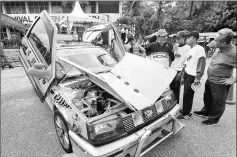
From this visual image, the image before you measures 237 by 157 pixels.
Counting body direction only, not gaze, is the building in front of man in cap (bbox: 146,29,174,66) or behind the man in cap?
behind

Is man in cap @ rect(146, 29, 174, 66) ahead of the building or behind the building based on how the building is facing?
ahead

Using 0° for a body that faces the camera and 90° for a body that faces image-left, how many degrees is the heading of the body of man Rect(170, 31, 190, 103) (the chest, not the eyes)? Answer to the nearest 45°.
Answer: approximately 45°

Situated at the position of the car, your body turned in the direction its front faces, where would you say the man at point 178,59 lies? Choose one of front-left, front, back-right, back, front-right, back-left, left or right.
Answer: left

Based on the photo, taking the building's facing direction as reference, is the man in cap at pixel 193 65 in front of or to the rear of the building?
in front

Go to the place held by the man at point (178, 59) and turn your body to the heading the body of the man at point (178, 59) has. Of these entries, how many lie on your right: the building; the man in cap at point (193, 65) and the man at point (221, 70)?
1

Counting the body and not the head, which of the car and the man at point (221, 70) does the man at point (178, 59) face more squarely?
the car

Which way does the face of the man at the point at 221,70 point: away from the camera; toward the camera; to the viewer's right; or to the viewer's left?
to the viewer's left

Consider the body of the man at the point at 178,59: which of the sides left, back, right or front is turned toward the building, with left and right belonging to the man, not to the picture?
right

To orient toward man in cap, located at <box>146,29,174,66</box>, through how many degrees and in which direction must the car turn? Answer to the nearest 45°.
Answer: approximately 90° to its left

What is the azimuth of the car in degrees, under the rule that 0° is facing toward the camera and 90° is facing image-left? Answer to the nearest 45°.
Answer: approximately 315°

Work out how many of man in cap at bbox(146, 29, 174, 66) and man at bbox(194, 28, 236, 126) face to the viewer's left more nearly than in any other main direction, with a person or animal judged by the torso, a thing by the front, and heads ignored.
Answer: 1

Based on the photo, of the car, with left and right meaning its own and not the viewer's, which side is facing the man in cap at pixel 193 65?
left
